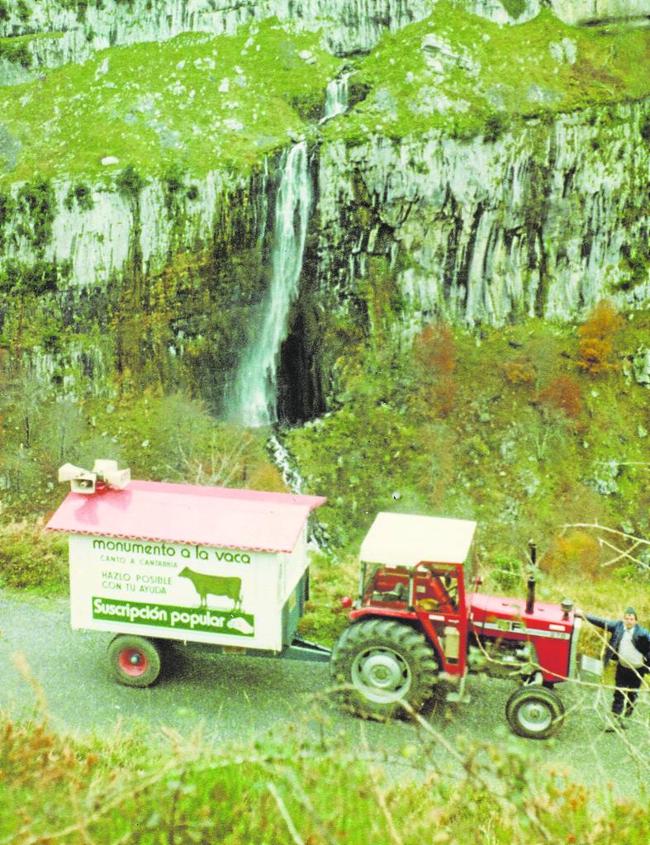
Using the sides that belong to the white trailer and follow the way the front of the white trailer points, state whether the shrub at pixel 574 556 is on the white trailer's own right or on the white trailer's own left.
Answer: on the white trailer's own left

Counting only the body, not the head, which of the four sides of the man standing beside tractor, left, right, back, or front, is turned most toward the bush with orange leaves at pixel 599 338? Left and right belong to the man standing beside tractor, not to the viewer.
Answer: back

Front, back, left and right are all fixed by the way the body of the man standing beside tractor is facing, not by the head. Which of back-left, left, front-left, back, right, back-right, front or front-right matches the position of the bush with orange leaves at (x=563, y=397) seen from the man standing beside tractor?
back

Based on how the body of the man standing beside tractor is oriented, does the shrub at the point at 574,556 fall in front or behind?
behind

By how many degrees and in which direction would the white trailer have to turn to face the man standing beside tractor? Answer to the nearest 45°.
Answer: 0° — it already faces them

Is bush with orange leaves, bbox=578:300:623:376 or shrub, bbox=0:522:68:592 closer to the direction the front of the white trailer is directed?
the bush with orange leaves

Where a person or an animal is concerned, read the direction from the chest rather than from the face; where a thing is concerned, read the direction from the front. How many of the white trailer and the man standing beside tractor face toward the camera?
1

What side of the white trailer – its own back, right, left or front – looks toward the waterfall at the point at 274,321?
left

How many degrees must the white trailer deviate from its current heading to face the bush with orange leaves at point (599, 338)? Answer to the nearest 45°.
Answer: approximately 45° to its left

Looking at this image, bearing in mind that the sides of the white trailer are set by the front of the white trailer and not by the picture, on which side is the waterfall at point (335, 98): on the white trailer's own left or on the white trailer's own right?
on the white trailer's own left

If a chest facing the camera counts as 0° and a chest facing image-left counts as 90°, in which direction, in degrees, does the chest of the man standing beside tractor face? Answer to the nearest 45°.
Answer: approximately 0°

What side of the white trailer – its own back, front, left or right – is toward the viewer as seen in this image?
right

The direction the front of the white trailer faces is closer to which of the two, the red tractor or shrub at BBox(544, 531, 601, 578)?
the red tractor

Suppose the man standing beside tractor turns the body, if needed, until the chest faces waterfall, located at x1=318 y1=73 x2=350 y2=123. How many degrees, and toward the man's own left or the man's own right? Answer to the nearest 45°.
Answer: approximately 135° to the man's own right
